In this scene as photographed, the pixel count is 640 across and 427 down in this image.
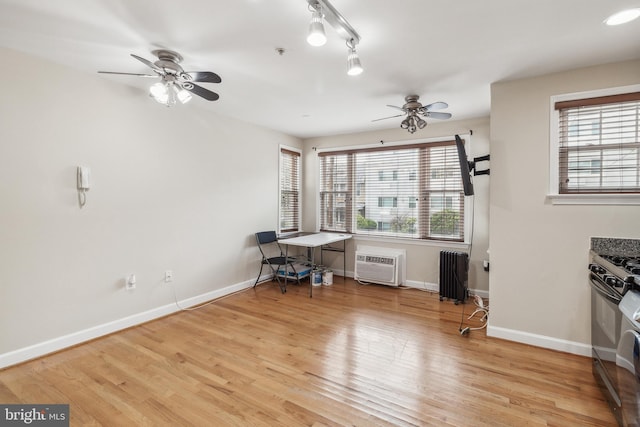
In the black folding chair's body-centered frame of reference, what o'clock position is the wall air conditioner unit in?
The wall air conditioner unit is roughly at 11 o'clock from the black folding chair.

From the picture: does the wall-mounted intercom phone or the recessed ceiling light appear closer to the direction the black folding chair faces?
the recessed ceiling light

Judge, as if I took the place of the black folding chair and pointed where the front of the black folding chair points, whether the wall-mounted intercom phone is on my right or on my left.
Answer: on my right

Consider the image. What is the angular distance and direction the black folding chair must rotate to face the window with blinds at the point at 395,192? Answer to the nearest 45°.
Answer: approximately 45° to its left

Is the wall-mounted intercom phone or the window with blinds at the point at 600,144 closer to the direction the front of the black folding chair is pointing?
the window with blinds

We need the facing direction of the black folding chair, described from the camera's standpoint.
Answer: facing the viewer and to the right of the viewer

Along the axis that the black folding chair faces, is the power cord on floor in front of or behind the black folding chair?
in front

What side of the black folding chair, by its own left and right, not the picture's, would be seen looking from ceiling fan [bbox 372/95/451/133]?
front

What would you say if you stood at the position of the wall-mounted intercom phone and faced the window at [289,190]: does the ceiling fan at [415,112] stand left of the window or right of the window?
right

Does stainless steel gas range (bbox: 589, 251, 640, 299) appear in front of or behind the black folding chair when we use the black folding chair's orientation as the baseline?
in front

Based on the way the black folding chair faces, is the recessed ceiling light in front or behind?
in front

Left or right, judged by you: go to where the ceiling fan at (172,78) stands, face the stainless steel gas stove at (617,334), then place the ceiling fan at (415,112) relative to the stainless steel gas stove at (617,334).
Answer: left
